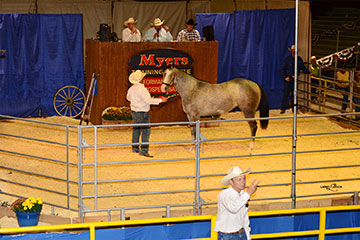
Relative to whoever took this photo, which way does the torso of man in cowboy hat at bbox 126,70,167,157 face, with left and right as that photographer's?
facing away from the viewer and to the right of the viewer

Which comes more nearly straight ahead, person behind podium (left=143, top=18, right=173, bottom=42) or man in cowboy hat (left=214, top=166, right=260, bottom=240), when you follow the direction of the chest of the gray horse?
the person behind podium

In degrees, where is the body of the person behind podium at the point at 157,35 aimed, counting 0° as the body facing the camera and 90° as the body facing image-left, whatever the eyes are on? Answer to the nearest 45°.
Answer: approximately 0°

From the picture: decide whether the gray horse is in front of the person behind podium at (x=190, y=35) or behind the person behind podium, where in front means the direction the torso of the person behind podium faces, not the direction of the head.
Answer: in front

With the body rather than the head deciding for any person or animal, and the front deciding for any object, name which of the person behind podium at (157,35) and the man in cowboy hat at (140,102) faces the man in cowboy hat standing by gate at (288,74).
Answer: the man in cowboy hat at (140,102)

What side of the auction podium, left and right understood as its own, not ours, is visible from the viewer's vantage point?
front

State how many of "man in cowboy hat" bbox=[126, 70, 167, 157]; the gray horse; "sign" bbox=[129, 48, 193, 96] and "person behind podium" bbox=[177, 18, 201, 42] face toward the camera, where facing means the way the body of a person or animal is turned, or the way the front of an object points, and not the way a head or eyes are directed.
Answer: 2

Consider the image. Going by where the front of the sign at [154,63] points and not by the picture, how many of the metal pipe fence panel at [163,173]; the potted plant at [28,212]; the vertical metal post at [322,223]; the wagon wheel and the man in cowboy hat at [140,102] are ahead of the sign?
4

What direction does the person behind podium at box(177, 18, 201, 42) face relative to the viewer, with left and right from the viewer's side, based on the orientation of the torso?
facing the viewer

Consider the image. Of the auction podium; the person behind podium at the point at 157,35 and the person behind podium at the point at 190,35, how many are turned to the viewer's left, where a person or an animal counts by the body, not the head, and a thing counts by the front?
0

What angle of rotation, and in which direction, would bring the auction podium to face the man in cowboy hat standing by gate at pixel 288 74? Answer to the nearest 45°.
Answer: approximately 90° to its left

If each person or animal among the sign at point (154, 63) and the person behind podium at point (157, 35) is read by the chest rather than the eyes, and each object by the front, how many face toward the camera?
2

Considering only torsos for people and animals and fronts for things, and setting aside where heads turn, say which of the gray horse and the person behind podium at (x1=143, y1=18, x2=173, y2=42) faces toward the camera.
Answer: the person behind podium

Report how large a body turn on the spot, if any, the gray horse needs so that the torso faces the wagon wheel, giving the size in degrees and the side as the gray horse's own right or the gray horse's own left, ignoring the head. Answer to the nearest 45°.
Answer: approximately 45° to the gray horse's own right

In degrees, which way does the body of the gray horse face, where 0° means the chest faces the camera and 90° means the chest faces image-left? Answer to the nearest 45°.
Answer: approximately 90°
